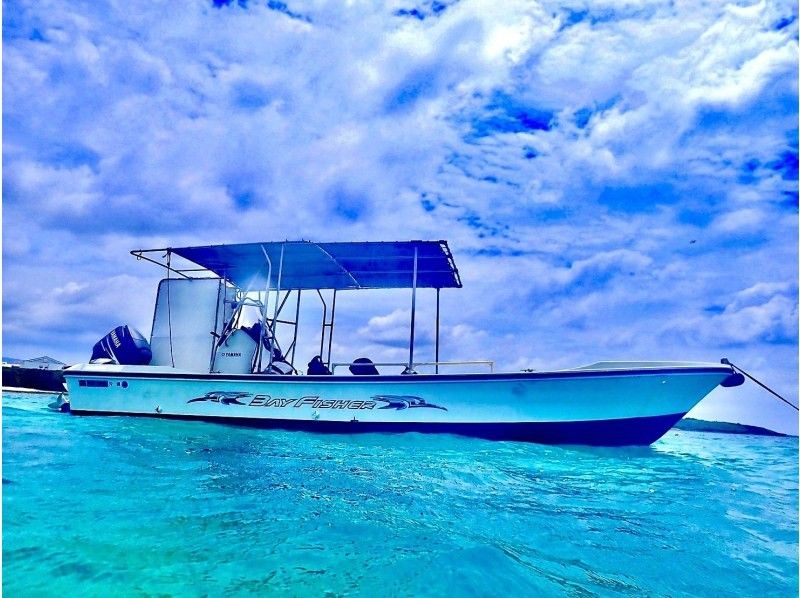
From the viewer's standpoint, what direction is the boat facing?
to the viewer's right

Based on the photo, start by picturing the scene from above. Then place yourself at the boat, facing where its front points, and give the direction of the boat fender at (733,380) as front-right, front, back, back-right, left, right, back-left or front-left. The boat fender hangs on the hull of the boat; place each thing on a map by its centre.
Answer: front
